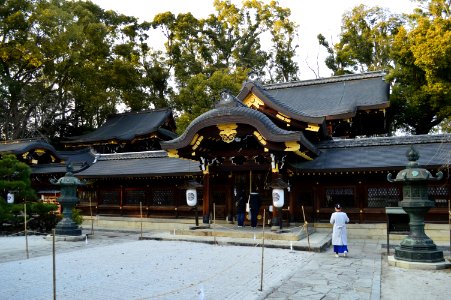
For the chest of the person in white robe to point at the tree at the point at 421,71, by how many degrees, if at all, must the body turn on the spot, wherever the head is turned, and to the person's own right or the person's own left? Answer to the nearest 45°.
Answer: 0° — they already face it

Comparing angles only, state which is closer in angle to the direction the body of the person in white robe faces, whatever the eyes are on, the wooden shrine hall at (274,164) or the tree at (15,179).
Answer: the wooden shrine hall

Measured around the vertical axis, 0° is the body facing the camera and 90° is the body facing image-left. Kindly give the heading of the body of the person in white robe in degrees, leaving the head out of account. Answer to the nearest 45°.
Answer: approximately 180°

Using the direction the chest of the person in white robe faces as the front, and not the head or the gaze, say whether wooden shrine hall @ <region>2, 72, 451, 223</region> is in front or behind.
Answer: in front

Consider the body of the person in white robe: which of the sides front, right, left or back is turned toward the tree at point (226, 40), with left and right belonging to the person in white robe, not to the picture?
front

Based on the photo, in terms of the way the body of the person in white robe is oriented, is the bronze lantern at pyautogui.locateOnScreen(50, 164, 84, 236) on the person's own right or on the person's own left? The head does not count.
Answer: on the person's own left
